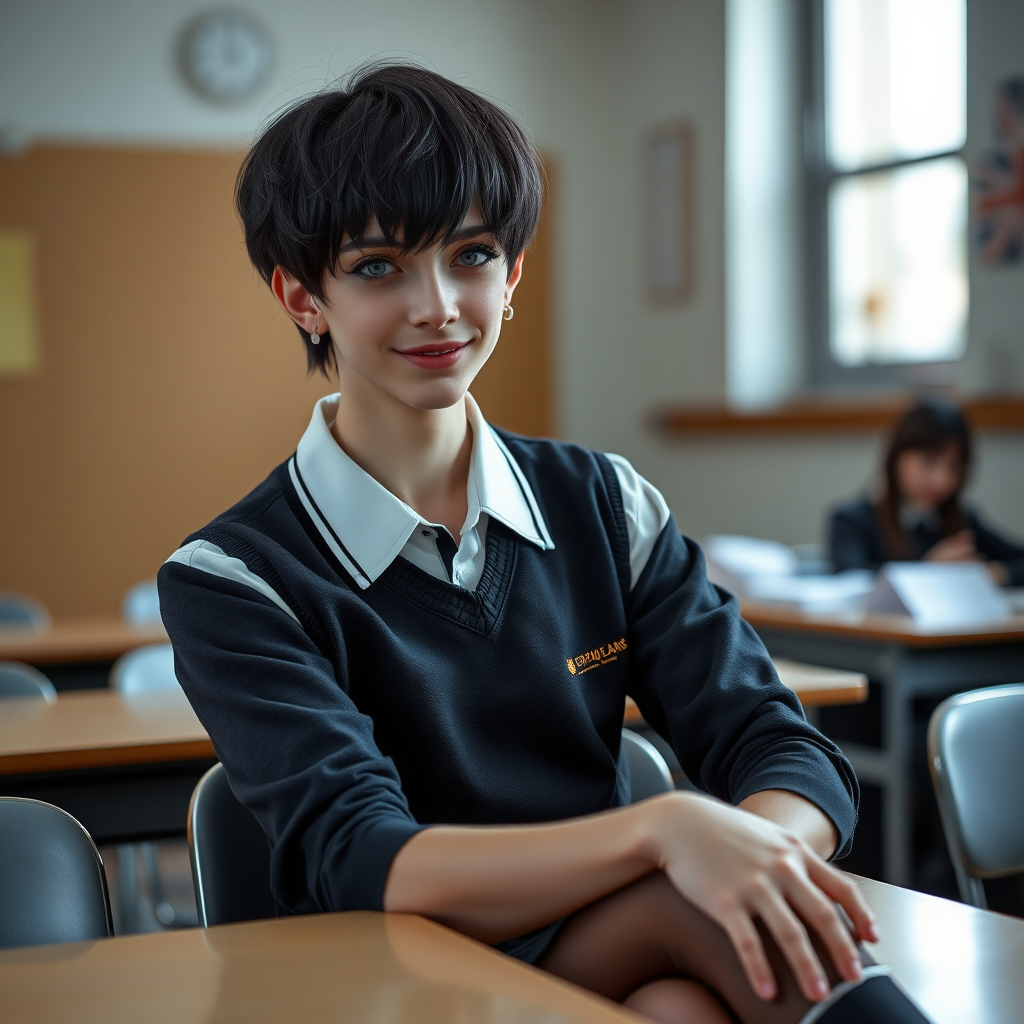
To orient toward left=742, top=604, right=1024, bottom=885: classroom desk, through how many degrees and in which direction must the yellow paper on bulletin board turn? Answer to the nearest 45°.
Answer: approximately 45° to its left

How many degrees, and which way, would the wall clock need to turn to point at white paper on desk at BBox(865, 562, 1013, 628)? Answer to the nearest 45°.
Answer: approximately 45° to its left

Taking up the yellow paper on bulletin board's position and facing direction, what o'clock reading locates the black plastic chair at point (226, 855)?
The black plastic chair is roughly at 12 o'clock from the yellow paper on bulletin board.

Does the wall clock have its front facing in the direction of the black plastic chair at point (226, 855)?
yes

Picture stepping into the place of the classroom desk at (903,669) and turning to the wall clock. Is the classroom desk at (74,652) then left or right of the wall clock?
left

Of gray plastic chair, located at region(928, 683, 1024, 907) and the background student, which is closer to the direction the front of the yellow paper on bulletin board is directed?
the gray plastic chair

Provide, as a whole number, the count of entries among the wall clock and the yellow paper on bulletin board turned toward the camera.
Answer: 2

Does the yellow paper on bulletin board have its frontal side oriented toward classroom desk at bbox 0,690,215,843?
yes

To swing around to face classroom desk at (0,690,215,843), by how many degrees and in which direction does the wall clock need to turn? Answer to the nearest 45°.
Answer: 0° — it already faces it

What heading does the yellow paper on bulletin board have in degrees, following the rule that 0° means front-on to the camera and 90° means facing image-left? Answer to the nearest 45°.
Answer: approximately 0°
